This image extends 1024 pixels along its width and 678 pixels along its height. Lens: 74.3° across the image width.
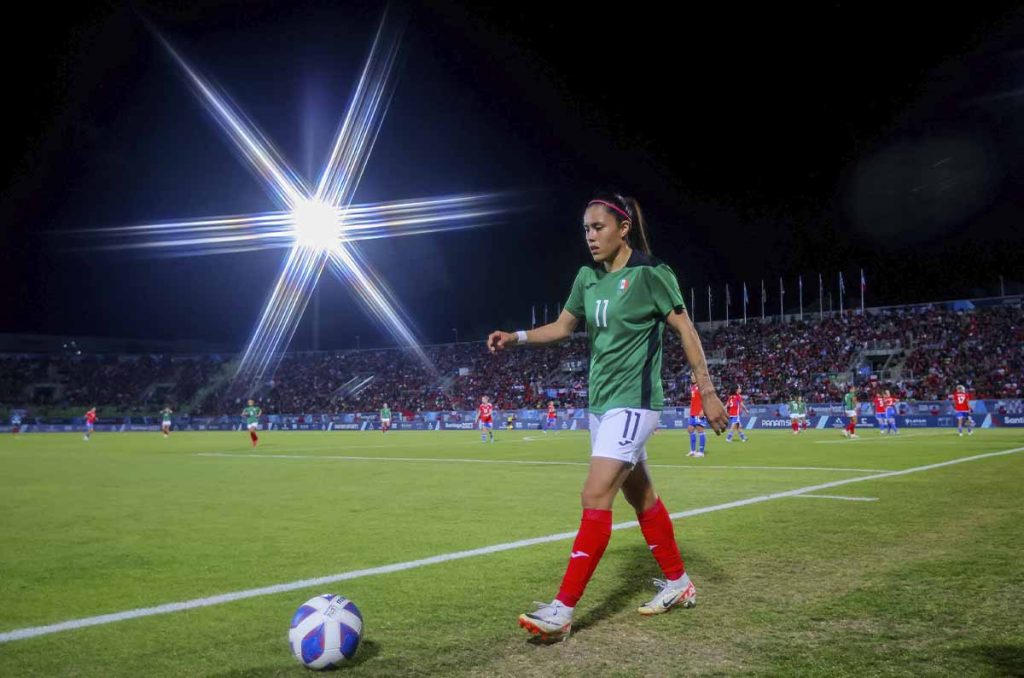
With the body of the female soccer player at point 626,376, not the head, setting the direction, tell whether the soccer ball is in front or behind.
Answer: in front

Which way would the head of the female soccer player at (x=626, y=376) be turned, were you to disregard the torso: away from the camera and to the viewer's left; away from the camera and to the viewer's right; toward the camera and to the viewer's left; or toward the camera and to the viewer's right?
toward the camera and to the viewer's left

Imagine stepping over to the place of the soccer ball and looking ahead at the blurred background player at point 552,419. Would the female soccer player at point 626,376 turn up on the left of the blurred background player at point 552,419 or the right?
right

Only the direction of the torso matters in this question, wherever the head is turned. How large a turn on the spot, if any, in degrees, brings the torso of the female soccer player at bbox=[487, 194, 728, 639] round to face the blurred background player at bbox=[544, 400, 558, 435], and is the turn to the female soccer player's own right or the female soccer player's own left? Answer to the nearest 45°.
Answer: approximately 135° to the female soccer player's own right

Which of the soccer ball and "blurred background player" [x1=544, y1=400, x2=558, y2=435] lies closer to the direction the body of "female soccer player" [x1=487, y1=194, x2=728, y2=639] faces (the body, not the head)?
the soccer ball
